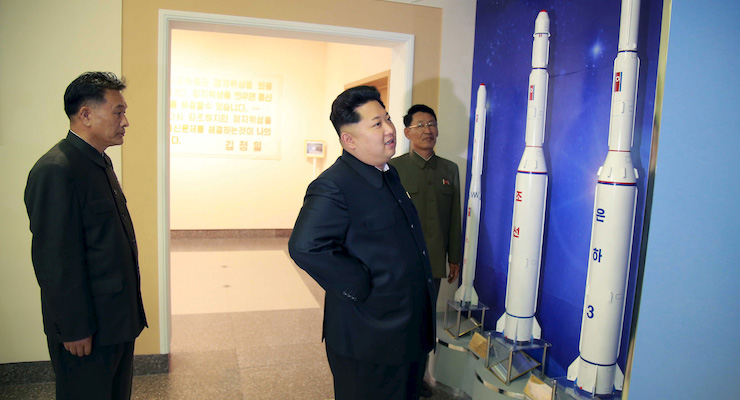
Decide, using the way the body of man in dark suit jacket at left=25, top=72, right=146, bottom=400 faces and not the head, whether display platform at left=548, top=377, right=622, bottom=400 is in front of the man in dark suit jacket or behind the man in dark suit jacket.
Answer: in front

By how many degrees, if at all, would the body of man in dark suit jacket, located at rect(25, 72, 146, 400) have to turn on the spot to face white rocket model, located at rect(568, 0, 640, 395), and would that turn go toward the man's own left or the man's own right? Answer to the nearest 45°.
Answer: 0° — they already face it

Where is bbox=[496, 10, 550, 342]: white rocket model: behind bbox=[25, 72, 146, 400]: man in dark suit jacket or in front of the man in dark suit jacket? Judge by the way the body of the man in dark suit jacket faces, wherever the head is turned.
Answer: in front

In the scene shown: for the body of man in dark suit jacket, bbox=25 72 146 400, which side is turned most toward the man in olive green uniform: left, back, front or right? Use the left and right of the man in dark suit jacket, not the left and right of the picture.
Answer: front

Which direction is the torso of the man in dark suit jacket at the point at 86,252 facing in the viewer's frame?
to the viewer's right

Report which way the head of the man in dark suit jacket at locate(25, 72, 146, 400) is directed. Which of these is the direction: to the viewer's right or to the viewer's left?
to the viewer's right

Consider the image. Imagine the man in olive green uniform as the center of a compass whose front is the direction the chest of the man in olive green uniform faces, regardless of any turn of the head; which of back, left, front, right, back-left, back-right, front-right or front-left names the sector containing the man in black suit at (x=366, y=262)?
front

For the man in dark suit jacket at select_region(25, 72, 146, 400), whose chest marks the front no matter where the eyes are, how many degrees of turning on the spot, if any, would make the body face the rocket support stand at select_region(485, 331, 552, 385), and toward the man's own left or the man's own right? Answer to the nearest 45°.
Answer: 0° — they already face it

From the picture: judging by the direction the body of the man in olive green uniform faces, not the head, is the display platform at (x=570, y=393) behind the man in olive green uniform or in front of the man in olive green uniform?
in front

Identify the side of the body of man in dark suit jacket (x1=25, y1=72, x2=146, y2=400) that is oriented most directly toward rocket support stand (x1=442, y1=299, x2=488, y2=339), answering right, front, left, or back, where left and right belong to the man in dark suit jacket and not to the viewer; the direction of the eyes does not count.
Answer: front

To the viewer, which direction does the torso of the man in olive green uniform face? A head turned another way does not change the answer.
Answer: toward the camera

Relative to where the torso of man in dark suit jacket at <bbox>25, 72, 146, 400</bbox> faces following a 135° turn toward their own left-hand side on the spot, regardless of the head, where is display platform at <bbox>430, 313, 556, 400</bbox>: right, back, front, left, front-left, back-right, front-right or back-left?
back-right

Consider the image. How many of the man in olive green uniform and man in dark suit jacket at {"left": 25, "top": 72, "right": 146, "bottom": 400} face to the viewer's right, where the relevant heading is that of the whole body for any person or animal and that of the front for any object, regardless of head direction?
1
